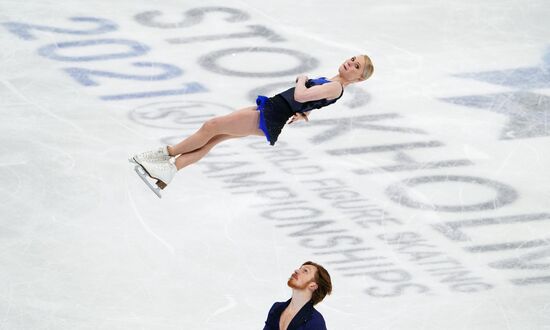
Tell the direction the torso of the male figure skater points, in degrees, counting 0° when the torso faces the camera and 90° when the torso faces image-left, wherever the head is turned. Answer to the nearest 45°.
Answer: approximately 45°
